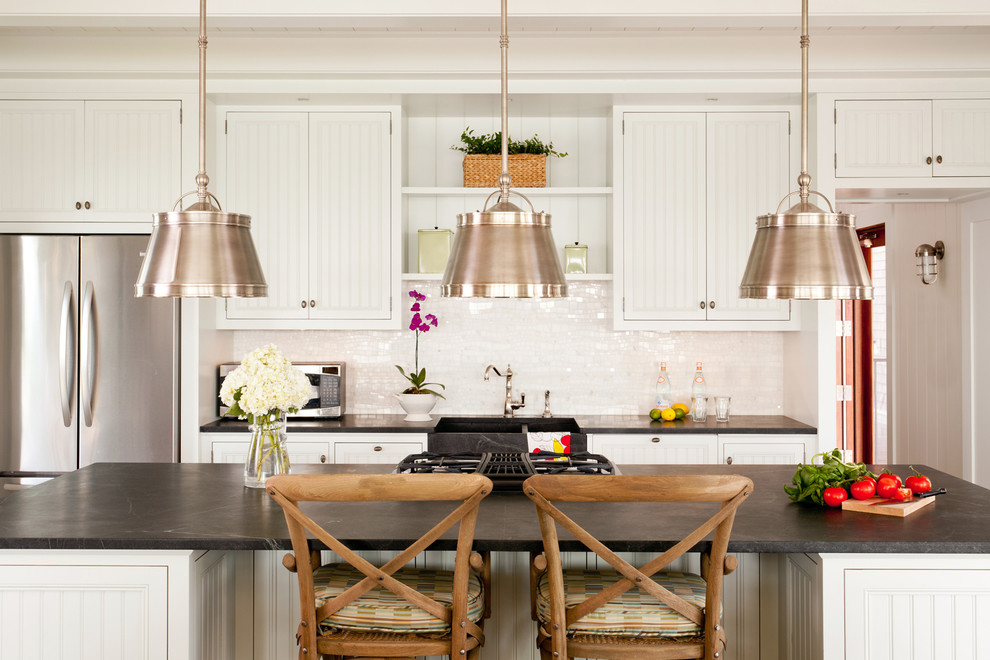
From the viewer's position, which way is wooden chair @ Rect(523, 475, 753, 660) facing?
facing away from the viewer

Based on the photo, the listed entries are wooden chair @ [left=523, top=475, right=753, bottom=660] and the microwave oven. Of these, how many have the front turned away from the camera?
1

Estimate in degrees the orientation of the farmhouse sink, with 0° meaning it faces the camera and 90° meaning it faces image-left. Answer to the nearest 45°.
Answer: approximately 0°

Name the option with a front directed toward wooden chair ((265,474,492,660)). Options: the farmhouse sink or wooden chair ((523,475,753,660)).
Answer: the farmhouse sink

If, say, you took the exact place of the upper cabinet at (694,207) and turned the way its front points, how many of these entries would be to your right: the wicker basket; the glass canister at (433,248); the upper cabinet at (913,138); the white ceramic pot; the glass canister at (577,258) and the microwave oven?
5

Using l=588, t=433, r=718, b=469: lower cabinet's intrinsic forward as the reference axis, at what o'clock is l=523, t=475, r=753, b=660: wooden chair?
The wooden chair is roughly at 12 o'clock from the lower cabinet.

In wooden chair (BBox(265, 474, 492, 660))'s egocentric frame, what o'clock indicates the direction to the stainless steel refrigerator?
The stainless steel refrigerator is roughly at 11 o'clock from the wooden chair.

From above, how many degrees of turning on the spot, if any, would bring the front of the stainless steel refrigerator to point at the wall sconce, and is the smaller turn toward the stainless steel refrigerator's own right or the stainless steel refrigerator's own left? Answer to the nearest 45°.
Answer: approximately 90° to the stainless steel refrigerator's own left

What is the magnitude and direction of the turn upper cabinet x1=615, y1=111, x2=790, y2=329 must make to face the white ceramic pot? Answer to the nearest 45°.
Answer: approximately 90° to its right

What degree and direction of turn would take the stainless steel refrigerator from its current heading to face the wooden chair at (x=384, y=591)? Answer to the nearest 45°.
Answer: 0° — it already faces it

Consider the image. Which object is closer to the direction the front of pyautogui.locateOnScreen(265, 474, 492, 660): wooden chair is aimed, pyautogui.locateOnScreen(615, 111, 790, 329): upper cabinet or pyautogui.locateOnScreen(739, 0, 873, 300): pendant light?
the upper cabinet
